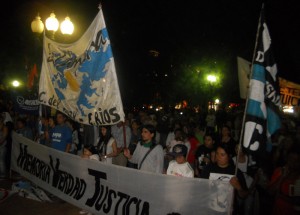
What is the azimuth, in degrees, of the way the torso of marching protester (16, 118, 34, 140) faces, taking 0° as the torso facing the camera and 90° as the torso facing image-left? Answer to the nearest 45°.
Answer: approximately 45°

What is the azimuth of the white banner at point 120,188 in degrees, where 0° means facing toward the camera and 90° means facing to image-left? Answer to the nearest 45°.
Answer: approximately 45°

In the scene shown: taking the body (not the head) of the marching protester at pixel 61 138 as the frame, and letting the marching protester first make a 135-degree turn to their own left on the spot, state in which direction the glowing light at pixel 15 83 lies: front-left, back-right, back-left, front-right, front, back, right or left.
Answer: left

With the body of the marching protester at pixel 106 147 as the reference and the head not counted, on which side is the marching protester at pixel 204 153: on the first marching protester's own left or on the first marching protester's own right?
on the first marching protester's own left

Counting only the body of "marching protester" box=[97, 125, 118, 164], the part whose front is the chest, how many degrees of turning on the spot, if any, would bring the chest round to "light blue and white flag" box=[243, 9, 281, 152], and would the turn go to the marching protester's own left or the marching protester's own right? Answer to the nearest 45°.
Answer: approximately 90° to the marching protester's own left

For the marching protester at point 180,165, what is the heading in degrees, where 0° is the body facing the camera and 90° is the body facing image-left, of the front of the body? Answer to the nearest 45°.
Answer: approximately 45°
